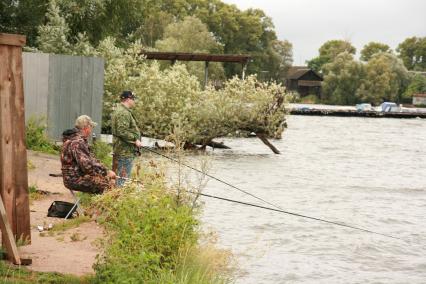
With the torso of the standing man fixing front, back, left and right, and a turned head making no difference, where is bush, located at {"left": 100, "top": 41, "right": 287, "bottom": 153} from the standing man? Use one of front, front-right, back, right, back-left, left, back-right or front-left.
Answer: left

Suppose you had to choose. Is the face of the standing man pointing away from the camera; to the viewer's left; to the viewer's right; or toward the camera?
to the viewer's right

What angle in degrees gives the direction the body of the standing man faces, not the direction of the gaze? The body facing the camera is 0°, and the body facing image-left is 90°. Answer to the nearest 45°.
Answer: approximately 270°

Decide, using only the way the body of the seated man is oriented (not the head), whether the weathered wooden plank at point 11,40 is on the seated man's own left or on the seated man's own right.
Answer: on the seated man's own right

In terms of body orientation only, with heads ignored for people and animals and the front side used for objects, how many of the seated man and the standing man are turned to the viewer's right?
2

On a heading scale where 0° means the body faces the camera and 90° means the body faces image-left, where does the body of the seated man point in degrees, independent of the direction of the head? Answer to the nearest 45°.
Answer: approximately 270°

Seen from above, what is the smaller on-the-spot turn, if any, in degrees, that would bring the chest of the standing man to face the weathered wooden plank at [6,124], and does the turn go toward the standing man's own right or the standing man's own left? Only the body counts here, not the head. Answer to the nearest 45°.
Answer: approximately 90° to the standing man's own right

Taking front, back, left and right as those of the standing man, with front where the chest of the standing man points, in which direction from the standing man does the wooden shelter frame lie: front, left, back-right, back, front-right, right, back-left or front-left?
left
